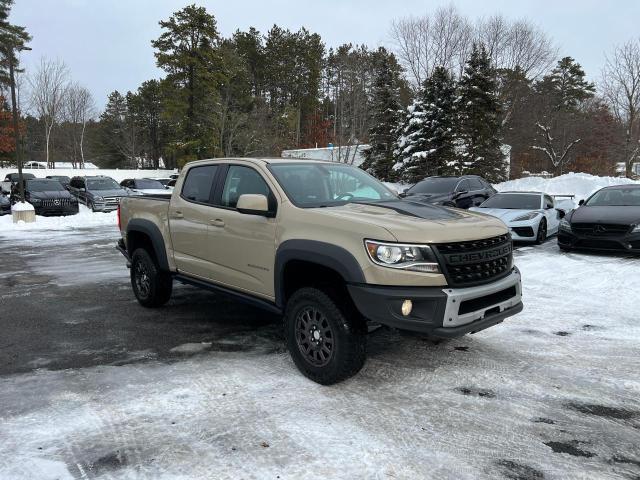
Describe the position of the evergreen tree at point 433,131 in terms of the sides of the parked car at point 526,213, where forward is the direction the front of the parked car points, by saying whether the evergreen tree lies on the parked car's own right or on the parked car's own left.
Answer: on the parked car's own right

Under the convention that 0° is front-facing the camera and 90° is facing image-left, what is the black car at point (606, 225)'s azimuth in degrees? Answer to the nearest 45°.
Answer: approximately 45°

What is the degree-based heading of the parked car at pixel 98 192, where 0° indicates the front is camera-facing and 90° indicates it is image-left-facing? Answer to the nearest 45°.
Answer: approximately 315°

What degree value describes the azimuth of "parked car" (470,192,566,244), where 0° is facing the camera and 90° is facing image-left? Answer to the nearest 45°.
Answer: approximately 45°

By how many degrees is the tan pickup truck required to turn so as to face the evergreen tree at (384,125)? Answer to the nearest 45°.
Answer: approximately 135° to its left

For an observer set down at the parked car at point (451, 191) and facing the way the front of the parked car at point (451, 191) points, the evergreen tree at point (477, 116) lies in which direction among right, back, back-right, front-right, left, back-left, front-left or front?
back-right

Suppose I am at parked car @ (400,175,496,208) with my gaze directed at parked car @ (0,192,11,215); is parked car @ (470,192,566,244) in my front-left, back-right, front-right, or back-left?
back-left

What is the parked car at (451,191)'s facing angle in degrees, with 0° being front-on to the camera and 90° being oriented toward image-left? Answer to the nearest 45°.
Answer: approximately 45°

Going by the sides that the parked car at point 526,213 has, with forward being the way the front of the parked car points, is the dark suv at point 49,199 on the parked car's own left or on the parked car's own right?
on the parked car's own right

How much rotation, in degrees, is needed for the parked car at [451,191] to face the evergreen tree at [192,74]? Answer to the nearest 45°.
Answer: approximately 90° to its right
